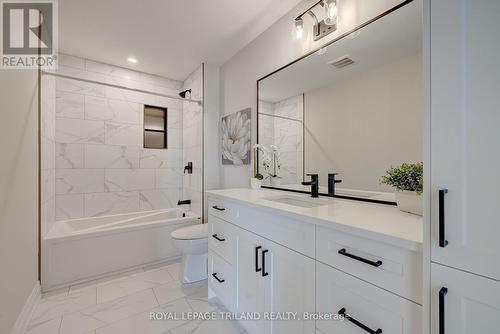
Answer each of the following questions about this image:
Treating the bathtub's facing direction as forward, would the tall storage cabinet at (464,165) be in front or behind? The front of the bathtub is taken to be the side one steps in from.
in front

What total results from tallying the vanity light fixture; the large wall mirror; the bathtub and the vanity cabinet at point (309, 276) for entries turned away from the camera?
0

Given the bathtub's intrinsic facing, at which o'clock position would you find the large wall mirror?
The large wall mirror is roughly at 12 o'clock from the bathtub.

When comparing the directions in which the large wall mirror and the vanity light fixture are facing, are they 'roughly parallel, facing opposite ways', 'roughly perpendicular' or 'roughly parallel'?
roughly parallel

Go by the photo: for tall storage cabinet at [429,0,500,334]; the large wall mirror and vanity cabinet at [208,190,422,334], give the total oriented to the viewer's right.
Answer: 0

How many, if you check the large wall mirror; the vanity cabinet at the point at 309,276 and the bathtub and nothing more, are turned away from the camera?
0

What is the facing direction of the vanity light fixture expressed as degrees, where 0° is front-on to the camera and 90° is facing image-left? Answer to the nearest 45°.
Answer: approximately 45°

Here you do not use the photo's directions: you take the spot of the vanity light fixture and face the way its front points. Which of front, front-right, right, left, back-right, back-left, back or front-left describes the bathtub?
front-right
